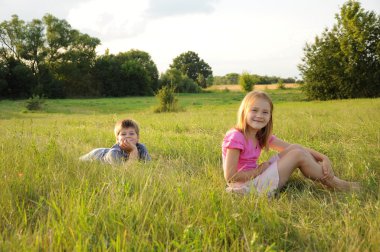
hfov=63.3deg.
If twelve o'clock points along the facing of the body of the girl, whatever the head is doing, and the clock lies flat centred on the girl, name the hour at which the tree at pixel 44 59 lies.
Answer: The tree is roughly at 6 o'clock from the girl.

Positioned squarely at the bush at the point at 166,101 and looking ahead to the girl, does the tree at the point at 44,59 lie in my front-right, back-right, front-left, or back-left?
back-right

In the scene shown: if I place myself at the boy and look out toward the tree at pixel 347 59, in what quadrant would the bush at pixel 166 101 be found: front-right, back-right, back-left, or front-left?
front-left

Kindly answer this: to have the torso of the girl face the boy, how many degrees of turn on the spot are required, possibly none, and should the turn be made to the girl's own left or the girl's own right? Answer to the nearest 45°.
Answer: approximately 135° to the girl's own right

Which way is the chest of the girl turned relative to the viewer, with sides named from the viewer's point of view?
facing the viewer and to the right of the viewer

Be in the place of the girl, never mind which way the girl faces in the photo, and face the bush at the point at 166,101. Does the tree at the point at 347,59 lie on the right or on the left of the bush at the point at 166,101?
right

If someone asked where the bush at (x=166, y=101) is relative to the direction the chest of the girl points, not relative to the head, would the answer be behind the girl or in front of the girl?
behind

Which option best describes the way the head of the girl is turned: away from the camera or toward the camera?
toward the camera

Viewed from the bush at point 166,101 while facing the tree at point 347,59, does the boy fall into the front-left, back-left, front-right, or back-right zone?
back-right

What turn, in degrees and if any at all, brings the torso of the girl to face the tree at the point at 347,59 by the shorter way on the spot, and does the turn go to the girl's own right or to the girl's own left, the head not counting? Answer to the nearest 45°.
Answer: approximately 135° to the girl's own left
